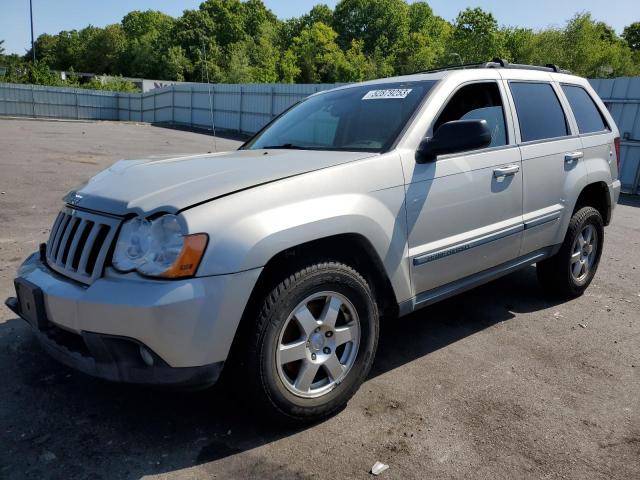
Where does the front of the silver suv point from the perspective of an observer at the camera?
facing the viewer and to the left of the viewer

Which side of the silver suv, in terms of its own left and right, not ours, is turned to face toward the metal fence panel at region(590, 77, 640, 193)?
back

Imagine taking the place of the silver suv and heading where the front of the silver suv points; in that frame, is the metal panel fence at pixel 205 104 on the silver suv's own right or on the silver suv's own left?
on the silver suv's own right
